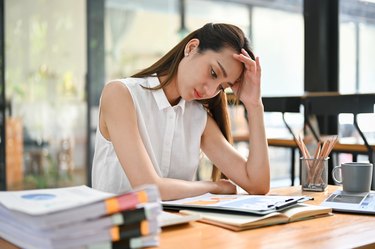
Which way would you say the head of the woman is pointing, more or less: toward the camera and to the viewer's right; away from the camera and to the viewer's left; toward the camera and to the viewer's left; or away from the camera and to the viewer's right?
toward the camera and to the viewer's right

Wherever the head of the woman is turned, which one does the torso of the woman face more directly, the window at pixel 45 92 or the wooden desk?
the wooden desk

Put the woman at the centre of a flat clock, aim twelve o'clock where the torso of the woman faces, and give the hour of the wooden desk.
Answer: The wooden desk is roughly at 1 o'clock from the woman.

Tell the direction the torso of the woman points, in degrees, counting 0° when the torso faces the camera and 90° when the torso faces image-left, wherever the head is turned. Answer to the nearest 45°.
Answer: approximately 315°
